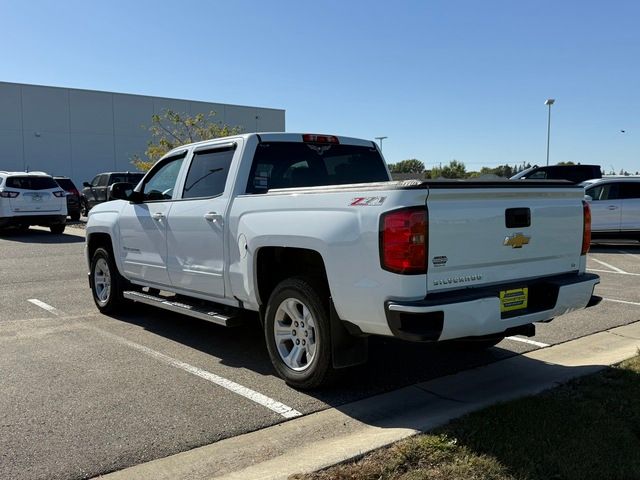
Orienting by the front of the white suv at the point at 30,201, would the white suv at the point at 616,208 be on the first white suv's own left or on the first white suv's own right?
on the first white suv's own right

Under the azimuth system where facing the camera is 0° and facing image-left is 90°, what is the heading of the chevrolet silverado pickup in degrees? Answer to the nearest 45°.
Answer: approximately 135°

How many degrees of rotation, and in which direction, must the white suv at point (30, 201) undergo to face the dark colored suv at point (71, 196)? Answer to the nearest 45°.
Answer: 0° — it already faces it

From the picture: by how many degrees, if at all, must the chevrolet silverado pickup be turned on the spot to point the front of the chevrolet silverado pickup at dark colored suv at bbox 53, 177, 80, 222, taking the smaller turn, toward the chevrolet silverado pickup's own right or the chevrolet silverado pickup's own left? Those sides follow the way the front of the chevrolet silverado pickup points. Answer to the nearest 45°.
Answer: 0° — it already faces it

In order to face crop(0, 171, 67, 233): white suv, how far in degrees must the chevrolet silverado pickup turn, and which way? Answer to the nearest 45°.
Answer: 0° — it already faces it

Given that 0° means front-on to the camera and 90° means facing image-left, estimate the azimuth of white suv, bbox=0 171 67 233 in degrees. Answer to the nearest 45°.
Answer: approximately 180°

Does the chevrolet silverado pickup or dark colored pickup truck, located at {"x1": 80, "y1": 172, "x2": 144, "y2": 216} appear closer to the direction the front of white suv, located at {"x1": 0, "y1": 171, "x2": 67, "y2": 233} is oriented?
the dark colored pickup truck

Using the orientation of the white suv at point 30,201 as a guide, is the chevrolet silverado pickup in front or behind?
behind

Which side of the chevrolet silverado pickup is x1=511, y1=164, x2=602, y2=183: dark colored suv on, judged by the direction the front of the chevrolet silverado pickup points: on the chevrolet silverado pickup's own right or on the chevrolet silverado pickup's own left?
on the chevrolet silverado pickup's own right

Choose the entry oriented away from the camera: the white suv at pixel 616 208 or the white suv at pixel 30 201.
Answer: the white suv at pixel 30 201
